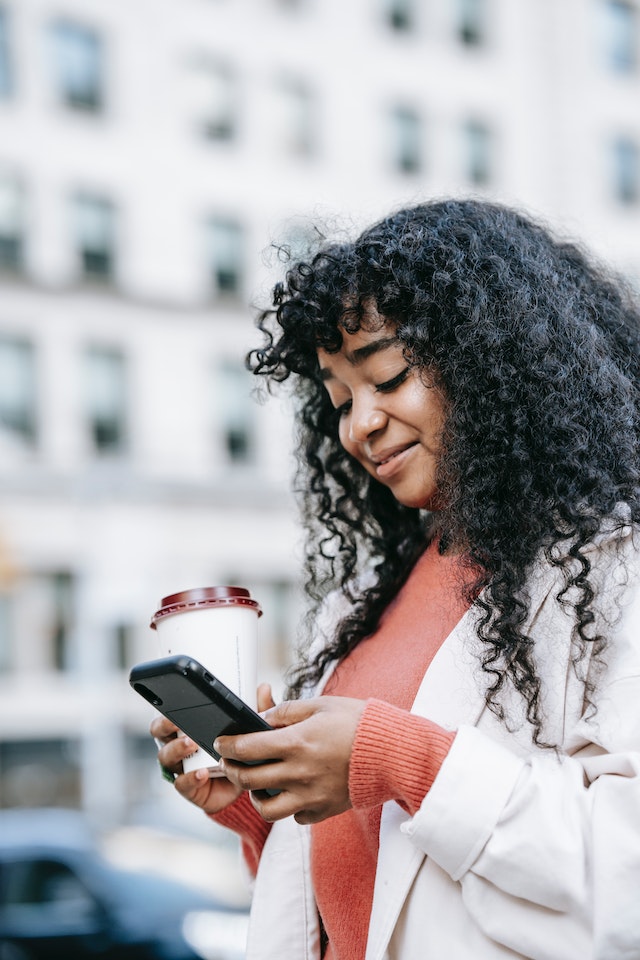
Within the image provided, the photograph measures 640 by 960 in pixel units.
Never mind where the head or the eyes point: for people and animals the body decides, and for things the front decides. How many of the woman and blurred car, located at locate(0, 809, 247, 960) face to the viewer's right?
1

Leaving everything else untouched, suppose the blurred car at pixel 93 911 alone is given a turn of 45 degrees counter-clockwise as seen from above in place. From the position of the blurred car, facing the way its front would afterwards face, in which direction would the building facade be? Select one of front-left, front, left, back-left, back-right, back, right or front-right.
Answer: front-left

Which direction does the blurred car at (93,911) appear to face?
to the viewer's right

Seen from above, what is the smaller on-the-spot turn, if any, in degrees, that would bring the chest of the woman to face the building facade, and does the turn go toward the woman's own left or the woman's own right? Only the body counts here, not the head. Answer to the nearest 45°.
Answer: approximately 135° to the woman's own right

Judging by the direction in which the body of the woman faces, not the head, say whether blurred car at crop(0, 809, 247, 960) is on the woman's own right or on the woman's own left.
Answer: on the woman's own right

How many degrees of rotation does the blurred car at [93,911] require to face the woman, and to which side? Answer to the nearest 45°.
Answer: approximately 90° to its right

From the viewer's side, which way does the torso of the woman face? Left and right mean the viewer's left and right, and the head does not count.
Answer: facing the viewer and to the left of the viewer
